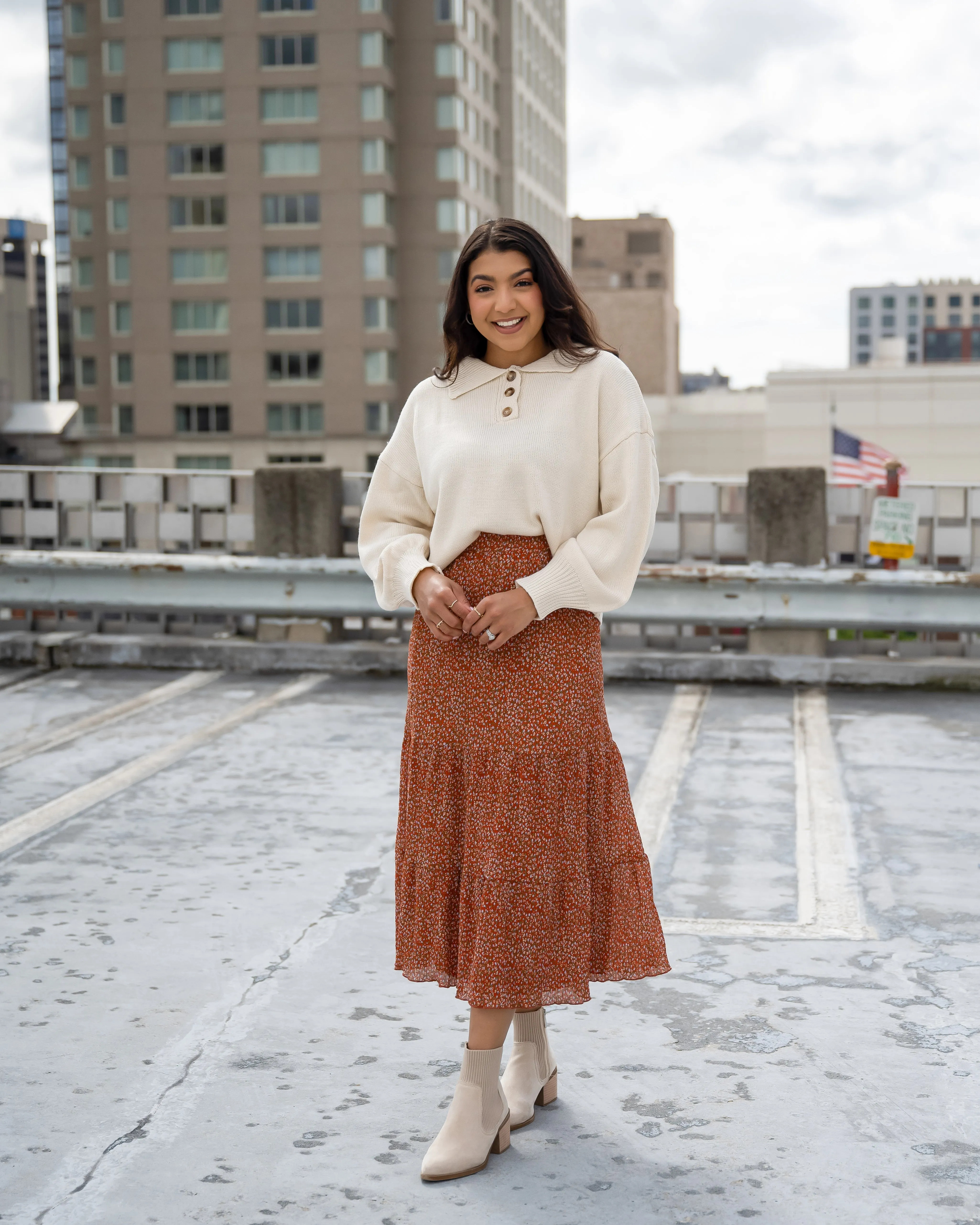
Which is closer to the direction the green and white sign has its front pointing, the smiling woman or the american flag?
the smiling woman

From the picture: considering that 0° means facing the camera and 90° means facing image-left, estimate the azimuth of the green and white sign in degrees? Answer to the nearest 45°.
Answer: approximately 0°

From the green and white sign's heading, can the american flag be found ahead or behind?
behind

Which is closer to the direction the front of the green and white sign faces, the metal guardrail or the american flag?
the metal guardrail

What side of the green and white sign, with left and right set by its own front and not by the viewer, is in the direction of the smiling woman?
front
